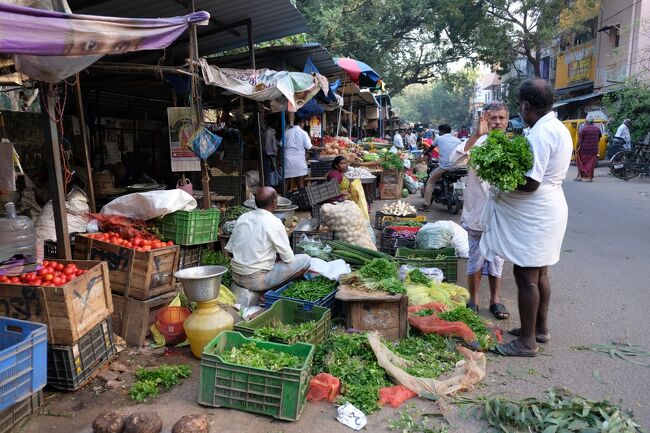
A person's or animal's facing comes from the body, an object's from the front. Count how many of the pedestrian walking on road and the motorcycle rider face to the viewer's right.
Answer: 0

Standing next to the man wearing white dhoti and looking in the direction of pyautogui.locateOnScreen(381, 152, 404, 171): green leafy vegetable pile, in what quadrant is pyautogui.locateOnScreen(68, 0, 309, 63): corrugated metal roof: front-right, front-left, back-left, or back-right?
front-left

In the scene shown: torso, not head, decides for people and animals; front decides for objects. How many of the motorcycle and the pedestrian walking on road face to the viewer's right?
0

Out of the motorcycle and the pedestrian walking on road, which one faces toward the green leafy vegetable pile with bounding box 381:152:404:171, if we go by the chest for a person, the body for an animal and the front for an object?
the motorcycle
